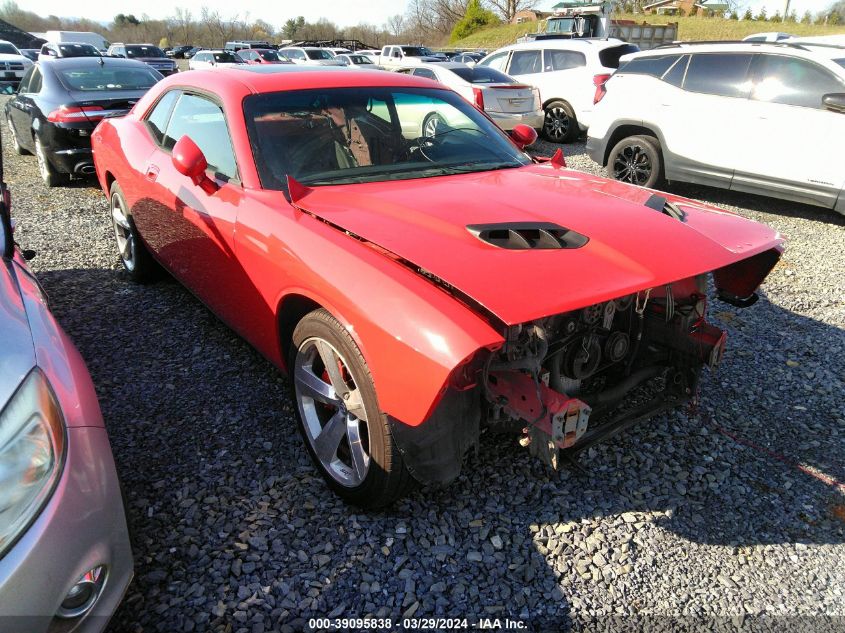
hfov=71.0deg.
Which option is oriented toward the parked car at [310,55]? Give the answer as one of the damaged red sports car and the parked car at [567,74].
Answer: the parked car at [567,74]

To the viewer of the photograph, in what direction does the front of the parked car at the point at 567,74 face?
facing away from the viewer and to the left of the viewer

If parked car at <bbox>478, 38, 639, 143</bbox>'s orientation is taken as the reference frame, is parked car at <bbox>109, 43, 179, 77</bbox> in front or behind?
in front

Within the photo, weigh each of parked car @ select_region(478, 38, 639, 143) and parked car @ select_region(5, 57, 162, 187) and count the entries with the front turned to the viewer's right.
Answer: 0

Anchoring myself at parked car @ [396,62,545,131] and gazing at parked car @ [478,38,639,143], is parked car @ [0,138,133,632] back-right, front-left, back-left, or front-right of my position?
back-right

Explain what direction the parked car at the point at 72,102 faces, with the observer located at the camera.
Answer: facing away from the viewer and to the left of the viewer

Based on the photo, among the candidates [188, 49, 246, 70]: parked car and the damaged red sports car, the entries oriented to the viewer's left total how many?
0

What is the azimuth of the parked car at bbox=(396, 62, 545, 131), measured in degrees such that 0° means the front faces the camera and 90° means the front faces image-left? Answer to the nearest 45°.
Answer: approximately 135°

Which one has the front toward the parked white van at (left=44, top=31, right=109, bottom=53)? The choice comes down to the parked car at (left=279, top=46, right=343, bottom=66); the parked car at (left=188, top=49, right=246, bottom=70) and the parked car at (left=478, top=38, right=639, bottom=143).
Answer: the parked car at (left=478, top=38, right=639, bottom=143)
